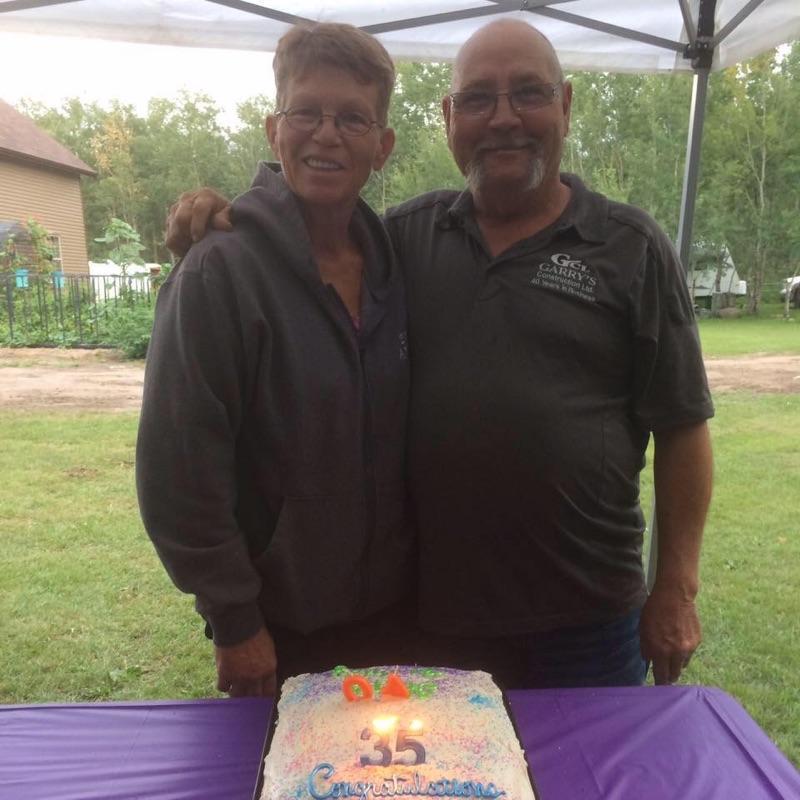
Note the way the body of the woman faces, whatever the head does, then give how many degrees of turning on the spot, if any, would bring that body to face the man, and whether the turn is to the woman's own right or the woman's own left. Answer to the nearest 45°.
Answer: approximately 45° to the woman's own left

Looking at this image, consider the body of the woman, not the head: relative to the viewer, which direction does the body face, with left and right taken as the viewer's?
facing the viewer and to the right of the viewer

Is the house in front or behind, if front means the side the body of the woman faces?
behind
